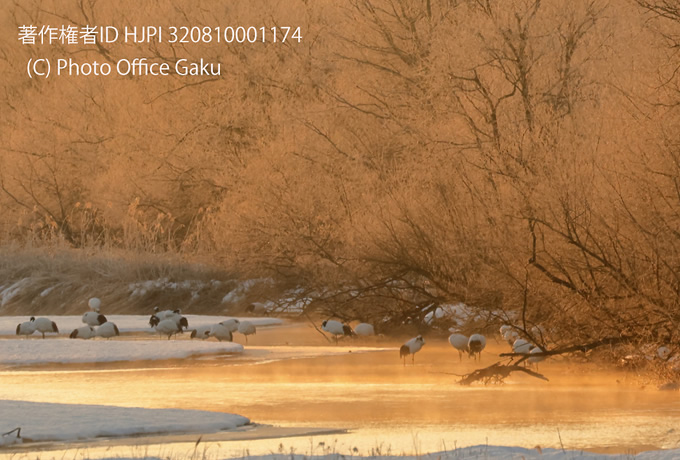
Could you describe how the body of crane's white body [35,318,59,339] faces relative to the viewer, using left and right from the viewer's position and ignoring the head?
facing to the left of the viewer
